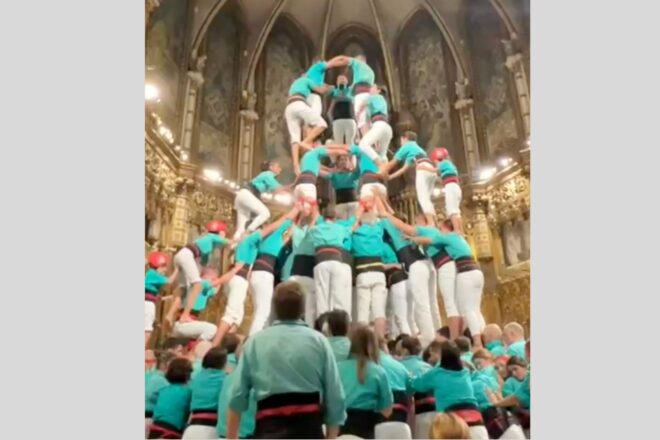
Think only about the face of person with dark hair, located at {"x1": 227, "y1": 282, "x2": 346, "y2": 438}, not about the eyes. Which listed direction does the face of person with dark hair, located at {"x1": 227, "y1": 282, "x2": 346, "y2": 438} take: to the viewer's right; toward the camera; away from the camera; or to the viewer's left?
away from the camera

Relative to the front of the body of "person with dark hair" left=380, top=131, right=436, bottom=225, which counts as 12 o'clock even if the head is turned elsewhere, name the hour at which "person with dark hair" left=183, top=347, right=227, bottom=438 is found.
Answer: "person with dark hair" left=183, top=347, right=227, bottom=438 is roughly at 10 o'clock from "person with dark hair" left=380, top=131, right=436, bottom=225.

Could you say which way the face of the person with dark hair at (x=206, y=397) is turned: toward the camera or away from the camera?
away from the camera

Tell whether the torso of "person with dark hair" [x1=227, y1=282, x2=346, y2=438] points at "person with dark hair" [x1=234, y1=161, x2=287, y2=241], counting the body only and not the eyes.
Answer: yes

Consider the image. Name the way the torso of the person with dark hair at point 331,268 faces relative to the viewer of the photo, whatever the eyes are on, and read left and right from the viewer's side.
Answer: facing away from the viewer

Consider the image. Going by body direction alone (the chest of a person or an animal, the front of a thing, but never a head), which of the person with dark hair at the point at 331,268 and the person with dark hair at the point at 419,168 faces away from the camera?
the person with dark hair at the point at 331,268

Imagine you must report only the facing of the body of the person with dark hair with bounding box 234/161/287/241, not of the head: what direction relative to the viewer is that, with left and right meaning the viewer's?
facing to the right of the viewer

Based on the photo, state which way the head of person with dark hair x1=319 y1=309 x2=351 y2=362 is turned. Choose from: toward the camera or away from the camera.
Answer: away from the camera

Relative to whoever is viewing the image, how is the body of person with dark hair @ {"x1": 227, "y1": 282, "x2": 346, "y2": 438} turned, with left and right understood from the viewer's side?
facing away from the viewer

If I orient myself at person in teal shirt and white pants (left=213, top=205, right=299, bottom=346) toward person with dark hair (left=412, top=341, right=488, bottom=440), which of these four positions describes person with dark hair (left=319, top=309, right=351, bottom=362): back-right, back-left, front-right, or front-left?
front-right

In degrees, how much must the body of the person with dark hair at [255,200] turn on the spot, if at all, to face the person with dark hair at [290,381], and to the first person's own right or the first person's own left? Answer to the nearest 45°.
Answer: approximately 90° to the first person's own right

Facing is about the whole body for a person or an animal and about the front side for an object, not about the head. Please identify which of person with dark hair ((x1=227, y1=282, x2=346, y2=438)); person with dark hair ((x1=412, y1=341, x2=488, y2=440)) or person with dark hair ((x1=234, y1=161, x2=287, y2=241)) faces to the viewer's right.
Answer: person with dark hair ((x1=234, y1=161, x2=287, y2=241))

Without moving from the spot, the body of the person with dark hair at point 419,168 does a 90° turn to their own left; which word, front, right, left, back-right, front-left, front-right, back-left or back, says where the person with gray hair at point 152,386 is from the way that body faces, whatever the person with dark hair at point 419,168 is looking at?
front-right

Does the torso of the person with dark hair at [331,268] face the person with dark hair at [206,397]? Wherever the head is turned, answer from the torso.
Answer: no

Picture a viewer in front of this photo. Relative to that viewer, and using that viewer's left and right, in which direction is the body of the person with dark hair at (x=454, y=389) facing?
facing away from the viewer and to the left of the viewer

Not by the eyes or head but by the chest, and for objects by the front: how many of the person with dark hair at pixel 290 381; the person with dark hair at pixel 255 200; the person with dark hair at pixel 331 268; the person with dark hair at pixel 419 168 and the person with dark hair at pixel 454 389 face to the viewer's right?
1

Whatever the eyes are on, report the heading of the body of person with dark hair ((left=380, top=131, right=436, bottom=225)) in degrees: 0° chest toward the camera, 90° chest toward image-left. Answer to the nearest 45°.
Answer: approximately 90°

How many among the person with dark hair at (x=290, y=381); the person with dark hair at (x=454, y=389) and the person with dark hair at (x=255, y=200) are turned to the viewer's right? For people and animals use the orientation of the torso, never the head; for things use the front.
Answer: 1

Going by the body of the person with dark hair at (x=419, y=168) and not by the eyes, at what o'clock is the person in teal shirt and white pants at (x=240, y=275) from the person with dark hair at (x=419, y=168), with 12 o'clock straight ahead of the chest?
the person in teal shirt and white pants at (x=240, y=275) is roughly at 11 o'clock from the person with dark hair at (x=419, y=168).
